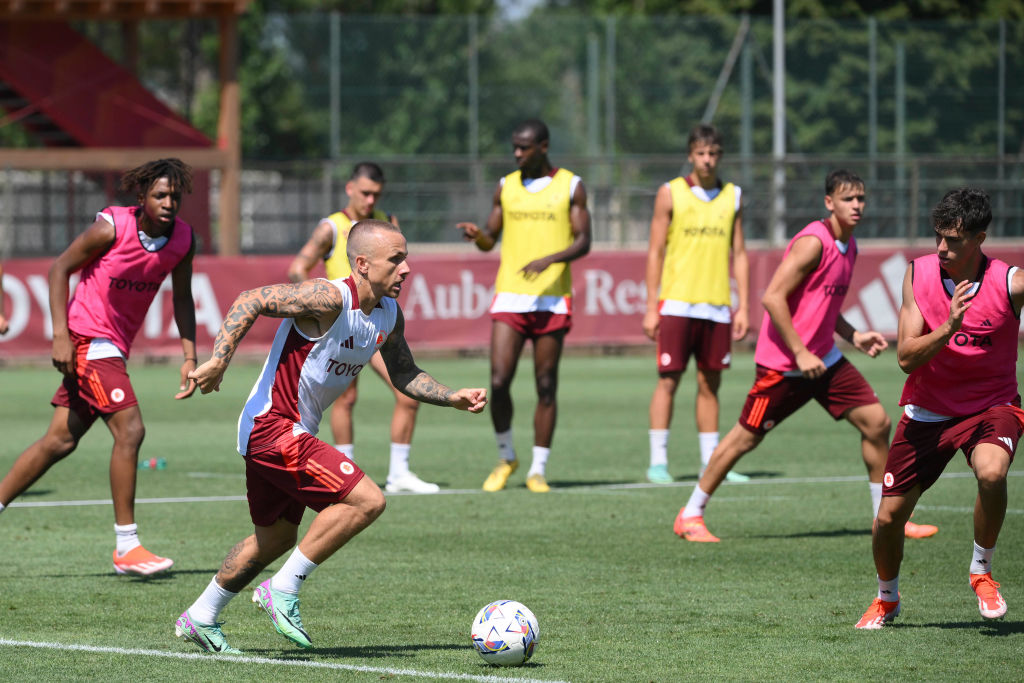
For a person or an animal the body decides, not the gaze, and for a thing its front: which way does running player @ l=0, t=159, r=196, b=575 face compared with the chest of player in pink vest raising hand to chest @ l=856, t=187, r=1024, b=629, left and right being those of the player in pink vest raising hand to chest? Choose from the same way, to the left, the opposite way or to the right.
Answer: to the left

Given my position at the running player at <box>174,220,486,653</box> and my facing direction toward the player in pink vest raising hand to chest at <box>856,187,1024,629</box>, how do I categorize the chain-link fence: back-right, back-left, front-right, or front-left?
front-left

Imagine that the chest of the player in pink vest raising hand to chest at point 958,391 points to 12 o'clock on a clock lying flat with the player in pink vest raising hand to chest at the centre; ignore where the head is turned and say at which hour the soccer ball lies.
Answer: The soccer ball is roughly at 2 o'clock from the player in pink vest raising hand to chest.

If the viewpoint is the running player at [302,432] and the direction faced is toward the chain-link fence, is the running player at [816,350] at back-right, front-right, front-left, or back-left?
front-right

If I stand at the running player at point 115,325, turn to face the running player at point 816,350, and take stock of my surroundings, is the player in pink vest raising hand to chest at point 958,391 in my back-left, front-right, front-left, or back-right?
front-right

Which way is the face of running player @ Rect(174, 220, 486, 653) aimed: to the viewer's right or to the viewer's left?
to the viewer's right

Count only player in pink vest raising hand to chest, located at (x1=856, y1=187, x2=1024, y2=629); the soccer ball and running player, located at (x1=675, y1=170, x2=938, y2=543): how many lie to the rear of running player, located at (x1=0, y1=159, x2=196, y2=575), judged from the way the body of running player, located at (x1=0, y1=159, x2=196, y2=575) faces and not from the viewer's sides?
0

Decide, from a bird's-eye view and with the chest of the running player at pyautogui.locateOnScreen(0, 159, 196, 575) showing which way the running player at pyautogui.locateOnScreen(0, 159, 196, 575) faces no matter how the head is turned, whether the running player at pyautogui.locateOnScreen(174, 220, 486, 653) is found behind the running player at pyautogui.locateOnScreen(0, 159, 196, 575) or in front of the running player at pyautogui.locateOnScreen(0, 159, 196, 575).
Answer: in front

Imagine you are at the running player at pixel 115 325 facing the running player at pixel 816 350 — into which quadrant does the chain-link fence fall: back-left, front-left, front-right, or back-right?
front-left

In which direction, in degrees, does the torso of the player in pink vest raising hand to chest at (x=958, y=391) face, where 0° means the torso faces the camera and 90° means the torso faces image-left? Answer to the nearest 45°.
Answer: approximately 0°

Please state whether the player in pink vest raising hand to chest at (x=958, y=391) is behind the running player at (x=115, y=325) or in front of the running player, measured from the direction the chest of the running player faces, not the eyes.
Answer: in front

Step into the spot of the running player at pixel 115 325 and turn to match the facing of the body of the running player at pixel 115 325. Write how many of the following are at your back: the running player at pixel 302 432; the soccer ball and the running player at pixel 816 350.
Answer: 0

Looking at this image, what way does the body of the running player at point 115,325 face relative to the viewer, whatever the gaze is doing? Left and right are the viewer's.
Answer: facing the viewer and to the right of the viewer

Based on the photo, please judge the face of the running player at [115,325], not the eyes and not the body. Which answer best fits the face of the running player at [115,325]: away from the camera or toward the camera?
toward the camera

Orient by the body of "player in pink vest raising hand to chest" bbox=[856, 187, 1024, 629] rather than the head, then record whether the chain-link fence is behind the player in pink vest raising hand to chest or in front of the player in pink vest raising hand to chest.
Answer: behind

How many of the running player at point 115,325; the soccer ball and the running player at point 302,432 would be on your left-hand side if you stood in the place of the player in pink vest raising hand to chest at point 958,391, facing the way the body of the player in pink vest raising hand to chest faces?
0

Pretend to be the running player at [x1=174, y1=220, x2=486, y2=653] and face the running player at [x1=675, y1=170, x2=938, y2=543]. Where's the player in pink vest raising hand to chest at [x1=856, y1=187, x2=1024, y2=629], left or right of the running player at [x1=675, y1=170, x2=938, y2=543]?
right
